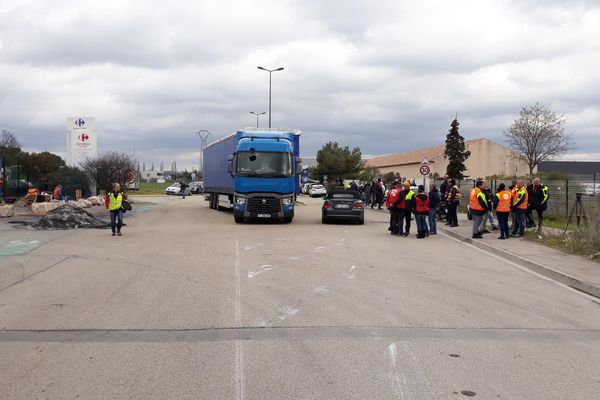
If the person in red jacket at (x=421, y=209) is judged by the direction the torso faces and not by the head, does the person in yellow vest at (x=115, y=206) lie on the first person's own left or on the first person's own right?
on the first person's own left

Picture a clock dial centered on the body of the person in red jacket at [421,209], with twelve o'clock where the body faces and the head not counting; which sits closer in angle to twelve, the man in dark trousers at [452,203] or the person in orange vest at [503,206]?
the man in dark trousers

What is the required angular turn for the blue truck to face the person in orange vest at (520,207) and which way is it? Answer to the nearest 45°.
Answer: approximately 45° to its left

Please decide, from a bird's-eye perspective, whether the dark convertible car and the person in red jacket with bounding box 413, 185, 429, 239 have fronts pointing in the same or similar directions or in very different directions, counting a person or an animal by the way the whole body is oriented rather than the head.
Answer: same or similar directions

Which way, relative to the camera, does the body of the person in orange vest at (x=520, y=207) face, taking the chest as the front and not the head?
to the viewer's left

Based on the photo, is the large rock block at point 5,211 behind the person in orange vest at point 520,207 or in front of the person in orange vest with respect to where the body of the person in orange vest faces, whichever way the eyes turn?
in front

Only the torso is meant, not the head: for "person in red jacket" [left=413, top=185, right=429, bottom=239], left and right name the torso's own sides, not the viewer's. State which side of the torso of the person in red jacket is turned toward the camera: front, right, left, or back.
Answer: back

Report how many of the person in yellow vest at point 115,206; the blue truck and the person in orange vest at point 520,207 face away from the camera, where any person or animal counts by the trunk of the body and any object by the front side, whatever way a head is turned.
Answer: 0

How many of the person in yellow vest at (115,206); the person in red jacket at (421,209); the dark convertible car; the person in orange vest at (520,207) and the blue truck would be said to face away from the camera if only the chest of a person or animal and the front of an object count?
2

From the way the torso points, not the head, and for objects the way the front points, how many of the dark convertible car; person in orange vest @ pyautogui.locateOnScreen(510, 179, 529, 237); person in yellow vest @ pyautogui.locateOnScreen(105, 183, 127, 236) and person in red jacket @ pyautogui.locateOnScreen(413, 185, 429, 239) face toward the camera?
1

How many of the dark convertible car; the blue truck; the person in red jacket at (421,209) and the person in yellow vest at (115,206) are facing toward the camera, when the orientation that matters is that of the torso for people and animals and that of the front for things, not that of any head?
2

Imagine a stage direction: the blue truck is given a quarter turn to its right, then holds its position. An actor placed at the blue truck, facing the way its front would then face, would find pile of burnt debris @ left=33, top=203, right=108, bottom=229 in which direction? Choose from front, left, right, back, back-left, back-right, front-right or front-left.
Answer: front

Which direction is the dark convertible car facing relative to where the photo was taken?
away from the camera

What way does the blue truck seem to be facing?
toward the camera

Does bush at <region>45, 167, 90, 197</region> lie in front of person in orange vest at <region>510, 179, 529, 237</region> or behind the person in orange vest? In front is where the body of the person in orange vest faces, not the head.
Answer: in front

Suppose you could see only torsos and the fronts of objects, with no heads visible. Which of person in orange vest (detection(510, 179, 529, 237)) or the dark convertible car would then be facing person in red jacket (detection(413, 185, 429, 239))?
the person in orange vest

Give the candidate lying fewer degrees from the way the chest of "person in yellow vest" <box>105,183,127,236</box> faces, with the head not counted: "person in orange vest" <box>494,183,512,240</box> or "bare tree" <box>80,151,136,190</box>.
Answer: the person in orange vest

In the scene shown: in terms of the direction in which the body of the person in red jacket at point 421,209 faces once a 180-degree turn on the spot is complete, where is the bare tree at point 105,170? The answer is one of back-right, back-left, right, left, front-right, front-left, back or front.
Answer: back-right

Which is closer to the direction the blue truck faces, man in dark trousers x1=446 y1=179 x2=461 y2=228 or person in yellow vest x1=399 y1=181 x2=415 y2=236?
the person in yellow vest

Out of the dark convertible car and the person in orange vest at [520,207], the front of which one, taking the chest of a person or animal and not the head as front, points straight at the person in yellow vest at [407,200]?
the person in orange vest at [520,207]

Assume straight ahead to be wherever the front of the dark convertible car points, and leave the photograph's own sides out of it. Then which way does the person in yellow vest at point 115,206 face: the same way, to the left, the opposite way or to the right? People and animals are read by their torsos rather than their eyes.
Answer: the opposite way
